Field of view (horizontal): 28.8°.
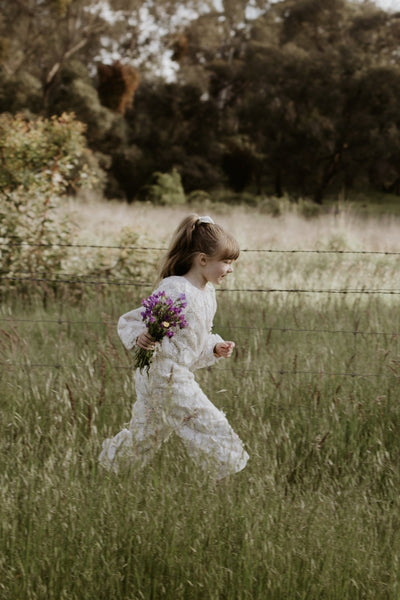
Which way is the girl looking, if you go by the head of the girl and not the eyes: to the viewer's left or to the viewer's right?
to the viewer's right

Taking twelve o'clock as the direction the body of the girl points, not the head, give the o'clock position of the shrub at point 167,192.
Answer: The shrub is roughly at 9 o'clock from the girl.

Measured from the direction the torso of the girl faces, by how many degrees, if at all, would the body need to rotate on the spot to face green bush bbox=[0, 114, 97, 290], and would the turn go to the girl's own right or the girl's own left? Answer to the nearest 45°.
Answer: approximately 90° to the girl's own left

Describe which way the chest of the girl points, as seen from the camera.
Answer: to the viewer's right
